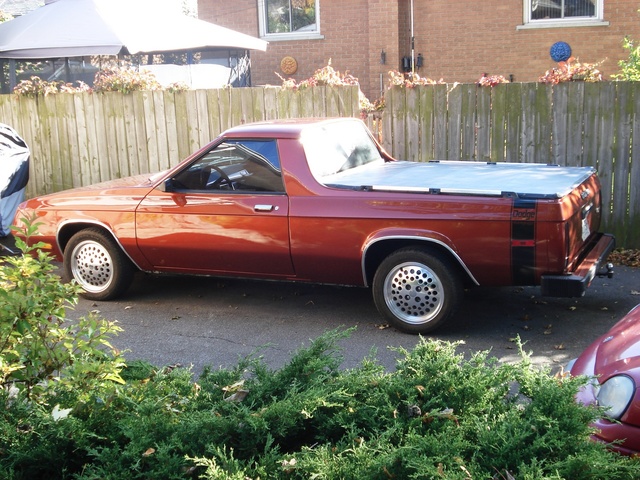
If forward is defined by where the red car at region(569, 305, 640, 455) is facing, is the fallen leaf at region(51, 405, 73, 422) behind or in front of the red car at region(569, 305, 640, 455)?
in front

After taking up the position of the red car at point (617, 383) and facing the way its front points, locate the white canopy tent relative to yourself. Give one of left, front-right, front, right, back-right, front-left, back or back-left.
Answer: right

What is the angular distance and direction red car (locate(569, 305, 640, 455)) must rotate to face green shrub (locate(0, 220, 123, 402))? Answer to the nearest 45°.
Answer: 0° — it already faces it

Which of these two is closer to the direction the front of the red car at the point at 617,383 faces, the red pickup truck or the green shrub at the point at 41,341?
the green shrub

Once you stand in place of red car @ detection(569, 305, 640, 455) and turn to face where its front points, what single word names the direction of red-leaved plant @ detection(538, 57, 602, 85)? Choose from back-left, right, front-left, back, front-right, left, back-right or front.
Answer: back-right

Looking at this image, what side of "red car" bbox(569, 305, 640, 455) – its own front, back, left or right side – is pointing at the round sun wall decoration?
right

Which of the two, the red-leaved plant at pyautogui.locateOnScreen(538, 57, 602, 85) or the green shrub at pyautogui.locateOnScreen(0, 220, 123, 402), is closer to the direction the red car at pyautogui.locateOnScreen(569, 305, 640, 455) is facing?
the green shrub

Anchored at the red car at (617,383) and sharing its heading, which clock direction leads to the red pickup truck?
The red pickup truck is roughly at 3 o'clock from the red car.

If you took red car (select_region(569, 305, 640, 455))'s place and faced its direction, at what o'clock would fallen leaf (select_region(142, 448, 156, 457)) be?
The fallen leaf is roughly at 12 o'clock from the red car.

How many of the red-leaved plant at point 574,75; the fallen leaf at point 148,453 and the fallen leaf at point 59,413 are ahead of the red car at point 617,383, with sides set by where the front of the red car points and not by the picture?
2

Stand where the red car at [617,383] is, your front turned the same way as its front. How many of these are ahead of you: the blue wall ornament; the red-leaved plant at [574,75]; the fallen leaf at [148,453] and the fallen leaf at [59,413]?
2

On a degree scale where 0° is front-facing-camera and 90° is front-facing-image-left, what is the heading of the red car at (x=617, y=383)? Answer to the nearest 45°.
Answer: approximately 45°

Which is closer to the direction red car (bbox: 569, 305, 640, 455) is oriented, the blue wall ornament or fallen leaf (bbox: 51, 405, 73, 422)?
the fallen leaf
